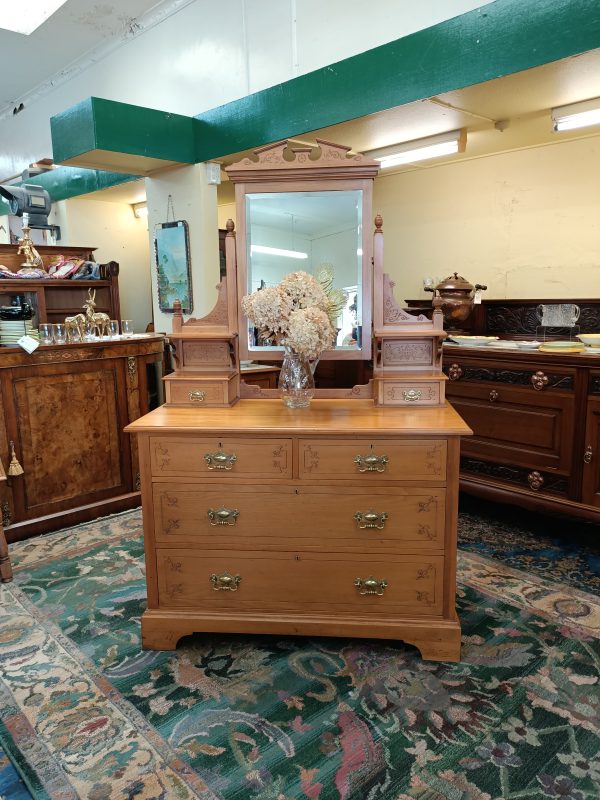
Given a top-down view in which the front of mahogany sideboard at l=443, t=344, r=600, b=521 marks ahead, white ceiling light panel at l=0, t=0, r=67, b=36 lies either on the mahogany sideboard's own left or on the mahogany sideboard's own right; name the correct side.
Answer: on the mahogany sideboard's own right

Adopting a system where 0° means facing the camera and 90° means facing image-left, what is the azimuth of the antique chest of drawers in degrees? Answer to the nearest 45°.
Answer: approximately 0°

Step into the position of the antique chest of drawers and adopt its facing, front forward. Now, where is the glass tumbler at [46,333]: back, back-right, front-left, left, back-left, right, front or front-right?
back-right

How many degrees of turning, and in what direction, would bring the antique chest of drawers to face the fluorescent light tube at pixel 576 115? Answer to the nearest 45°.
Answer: approximately 135° to its left

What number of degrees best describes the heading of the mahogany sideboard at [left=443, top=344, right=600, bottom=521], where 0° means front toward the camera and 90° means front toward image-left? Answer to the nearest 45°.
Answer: approximately 45°

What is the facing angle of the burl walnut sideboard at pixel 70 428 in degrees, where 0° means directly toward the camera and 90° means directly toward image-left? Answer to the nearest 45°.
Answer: approximately 315°

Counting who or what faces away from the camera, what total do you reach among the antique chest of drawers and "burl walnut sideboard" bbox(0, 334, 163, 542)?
0

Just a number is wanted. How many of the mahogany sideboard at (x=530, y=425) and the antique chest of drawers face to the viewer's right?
0

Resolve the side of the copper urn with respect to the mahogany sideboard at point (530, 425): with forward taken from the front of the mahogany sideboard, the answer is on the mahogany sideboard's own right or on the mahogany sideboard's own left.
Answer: on the mahogany sideboard's own right

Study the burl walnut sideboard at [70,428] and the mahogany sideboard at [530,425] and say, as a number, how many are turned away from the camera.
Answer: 0

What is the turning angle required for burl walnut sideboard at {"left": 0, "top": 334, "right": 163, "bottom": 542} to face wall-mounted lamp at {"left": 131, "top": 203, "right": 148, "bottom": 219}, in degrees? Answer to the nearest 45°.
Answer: approximately 135° to its left

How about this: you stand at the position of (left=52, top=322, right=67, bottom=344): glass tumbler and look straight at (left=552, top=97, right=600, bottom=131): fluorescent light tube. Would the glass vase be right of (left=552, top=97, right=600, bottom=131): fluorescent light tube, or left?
right
